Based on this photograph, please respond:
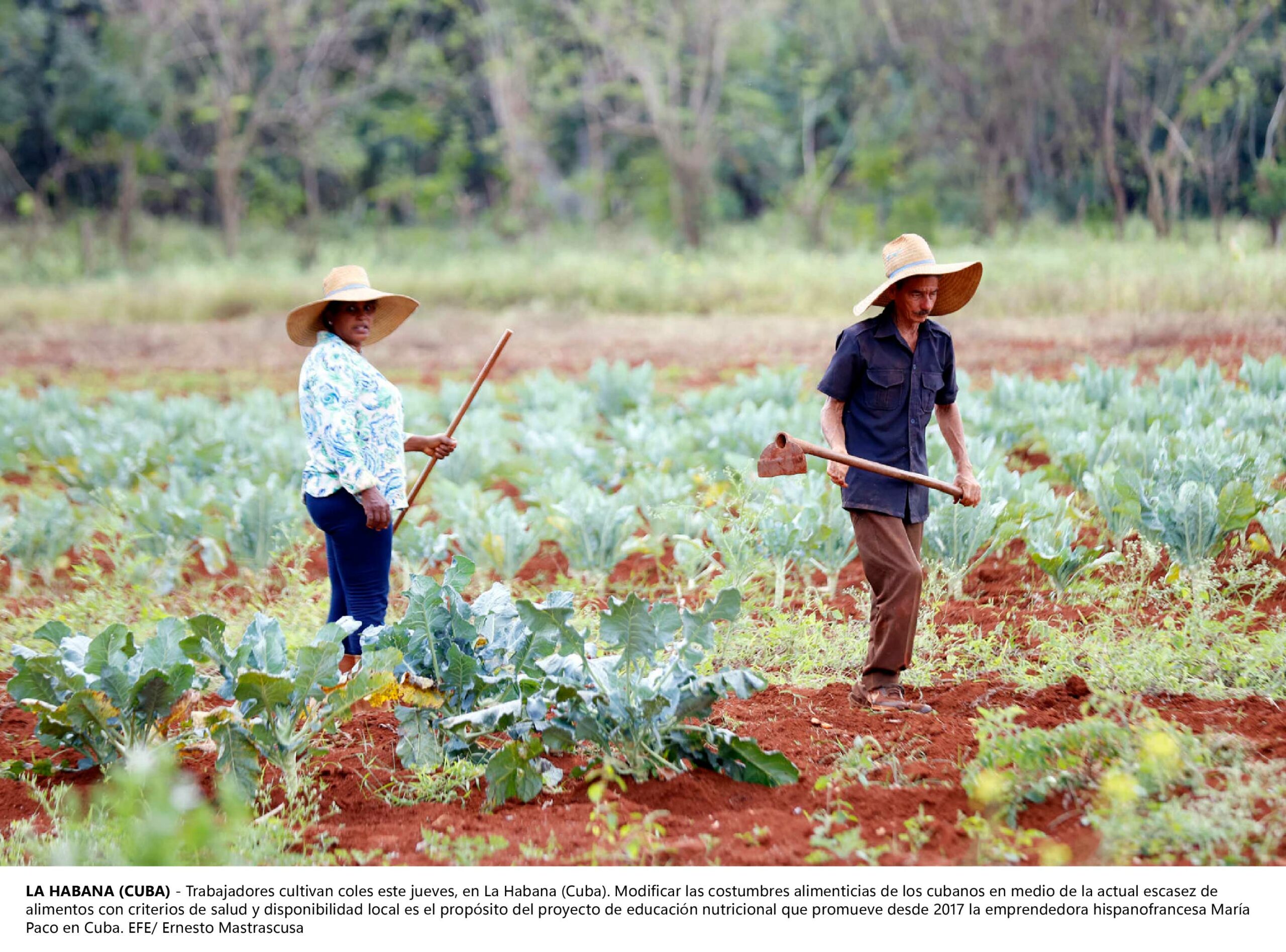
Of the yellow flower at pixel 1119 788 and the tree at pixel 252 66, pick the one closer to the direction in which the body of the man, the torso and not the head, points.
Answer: the yellow flower

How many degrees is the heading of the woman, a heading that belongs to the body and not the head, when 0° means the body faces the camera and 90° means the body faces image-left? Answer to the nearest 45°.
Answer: approximately 270°

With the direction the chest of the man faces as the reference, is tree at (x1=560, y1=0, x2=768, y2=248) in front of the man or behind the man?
behind

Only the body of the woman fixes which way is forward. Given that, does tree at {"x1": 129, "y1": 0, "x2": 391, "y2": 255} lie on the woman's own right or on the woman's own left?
on the woman's own left
